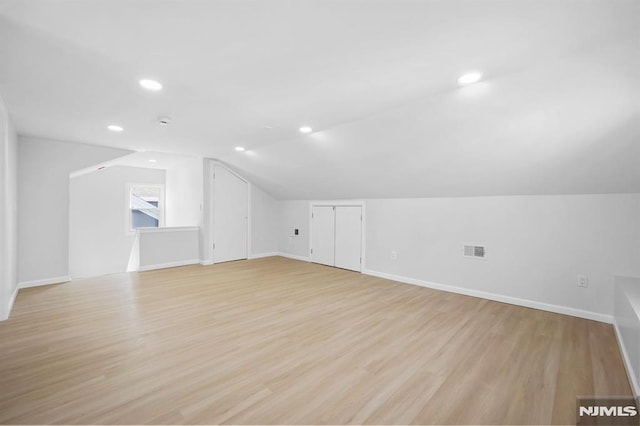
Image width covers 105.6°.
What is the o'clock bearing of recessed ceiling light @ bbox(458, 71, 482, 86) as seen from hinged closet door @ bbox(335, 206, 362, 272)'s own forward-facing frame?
The recessed ceiling light is roughly at 10 o'clock from the hinged closet door.

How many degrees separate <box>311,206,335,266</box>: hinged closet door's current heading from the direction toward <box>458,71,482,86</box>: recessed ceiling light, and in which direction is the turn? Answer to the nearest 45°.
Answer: approximately 45° to its left

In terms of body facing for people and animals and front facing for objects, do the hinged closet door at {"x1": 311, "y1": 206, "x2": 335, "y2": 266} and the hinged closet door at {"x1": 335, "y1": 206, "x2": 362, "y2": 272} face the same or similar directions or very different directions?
same or similar directions

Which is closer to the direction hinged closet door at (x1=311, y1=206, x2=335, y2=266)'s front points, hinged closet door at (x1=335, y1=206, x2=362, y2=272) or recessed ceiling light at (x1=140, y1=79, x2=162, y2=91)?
the recessed ceiling light

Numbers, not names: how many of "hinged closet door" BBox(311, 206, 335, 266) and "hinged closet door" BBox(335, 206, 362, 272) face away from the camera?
0

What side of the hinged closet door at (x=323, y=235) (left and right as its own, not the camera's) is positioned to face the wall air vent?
left

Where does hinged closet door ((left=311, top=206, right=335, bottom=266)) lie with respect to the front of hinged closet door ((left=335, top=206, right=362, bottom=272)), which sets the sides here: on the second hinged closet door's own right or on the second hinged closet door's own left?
on the second hinged closet door's own right

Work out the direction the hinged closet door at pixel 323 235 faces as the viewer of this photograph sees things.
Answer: facing the viewer and to the left of the viewer

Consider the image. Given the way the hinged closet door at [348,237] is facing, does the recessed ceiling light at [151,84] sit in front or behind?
in front

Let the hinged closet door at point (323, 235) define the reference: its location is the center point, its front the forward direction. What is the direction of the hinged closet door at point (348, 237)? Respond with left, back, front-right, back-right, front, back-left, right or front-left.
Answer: left
